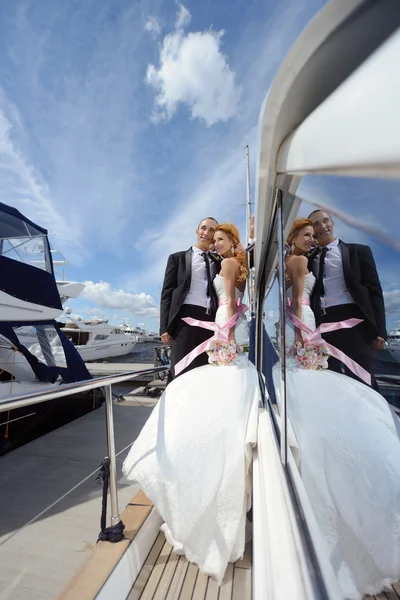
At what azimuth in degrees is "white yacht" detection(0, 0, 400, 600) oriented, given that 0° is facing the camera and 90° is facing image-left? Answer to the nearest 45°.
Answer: approximately 180°
